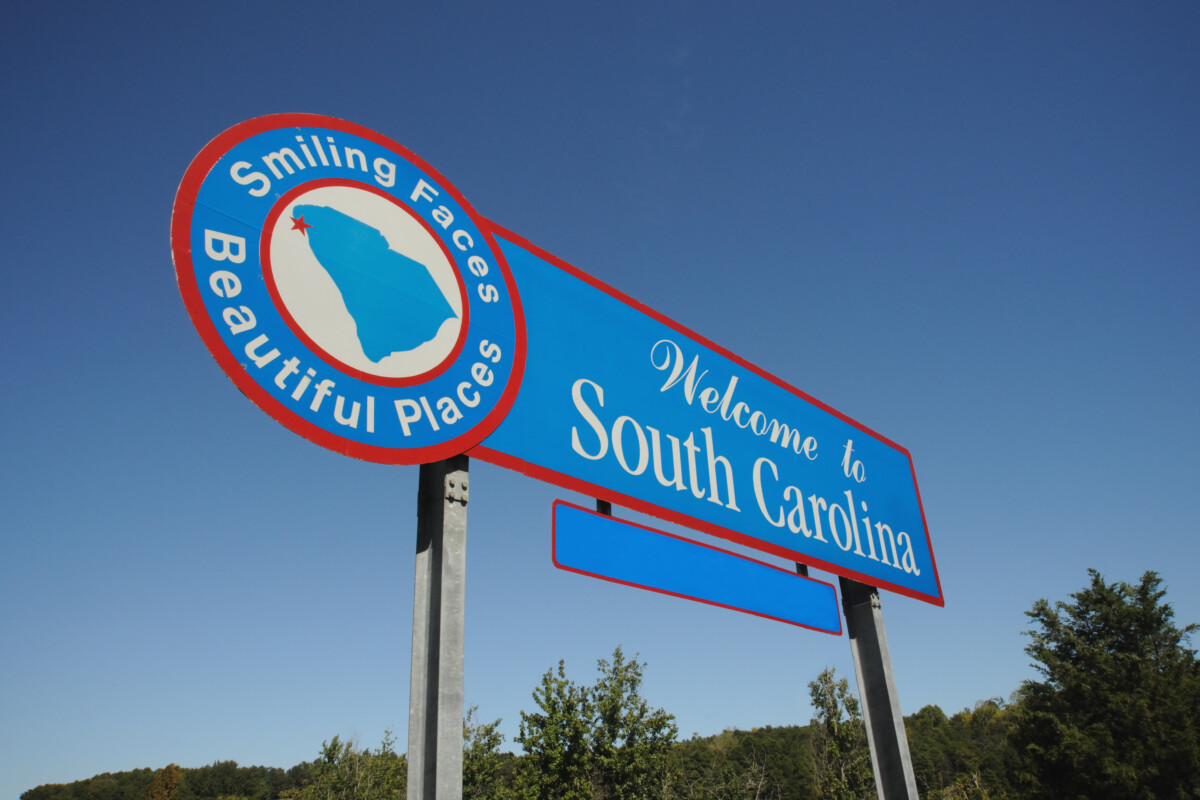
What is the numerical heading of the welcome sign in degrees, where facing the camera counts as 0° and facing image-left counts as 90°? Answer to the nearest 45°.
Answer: approximately 315°

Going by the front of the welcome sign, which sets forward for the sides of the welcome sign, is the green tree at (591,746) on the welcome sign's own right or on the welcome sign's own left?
on the welcome sign's own left

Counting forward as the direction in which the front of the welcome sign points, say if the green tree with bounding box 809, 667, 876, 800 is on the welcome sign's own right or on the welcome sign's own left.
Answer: on the welcome sign's own left

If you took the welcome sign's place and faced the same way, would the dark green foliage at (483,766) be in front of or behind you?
behind

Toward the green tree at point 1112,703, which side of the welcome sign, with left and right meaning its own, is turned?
left

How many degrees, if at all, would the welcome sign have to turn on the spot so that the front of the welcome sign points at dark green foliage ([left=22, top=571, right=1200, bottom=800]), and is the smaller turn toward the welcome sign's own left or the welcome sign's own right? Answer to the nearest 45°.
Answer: approximately 90° to the welcome sign's own left

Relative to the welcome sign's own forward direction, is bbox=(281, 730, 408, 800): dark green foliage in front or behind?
behind
